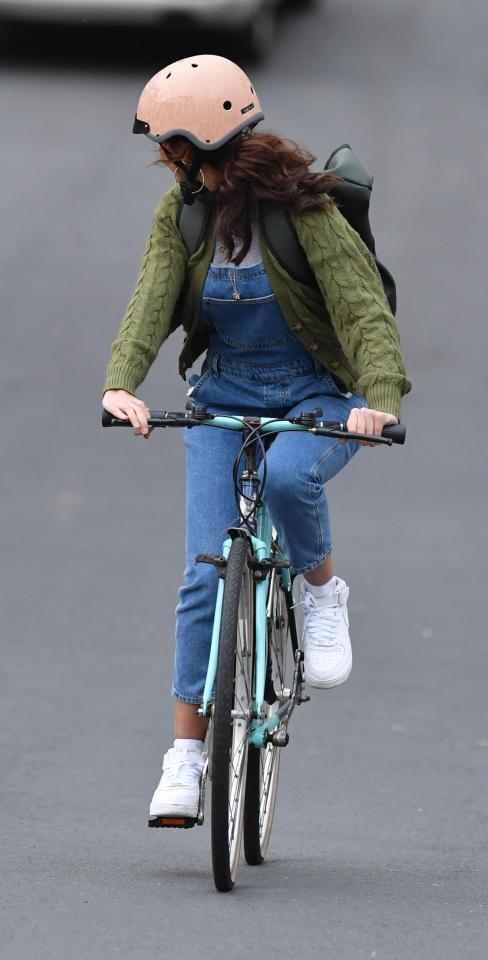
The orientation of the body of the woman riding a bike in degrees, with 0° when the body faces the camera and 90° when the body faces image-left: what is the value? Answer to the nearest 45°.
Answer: approximately 0°
